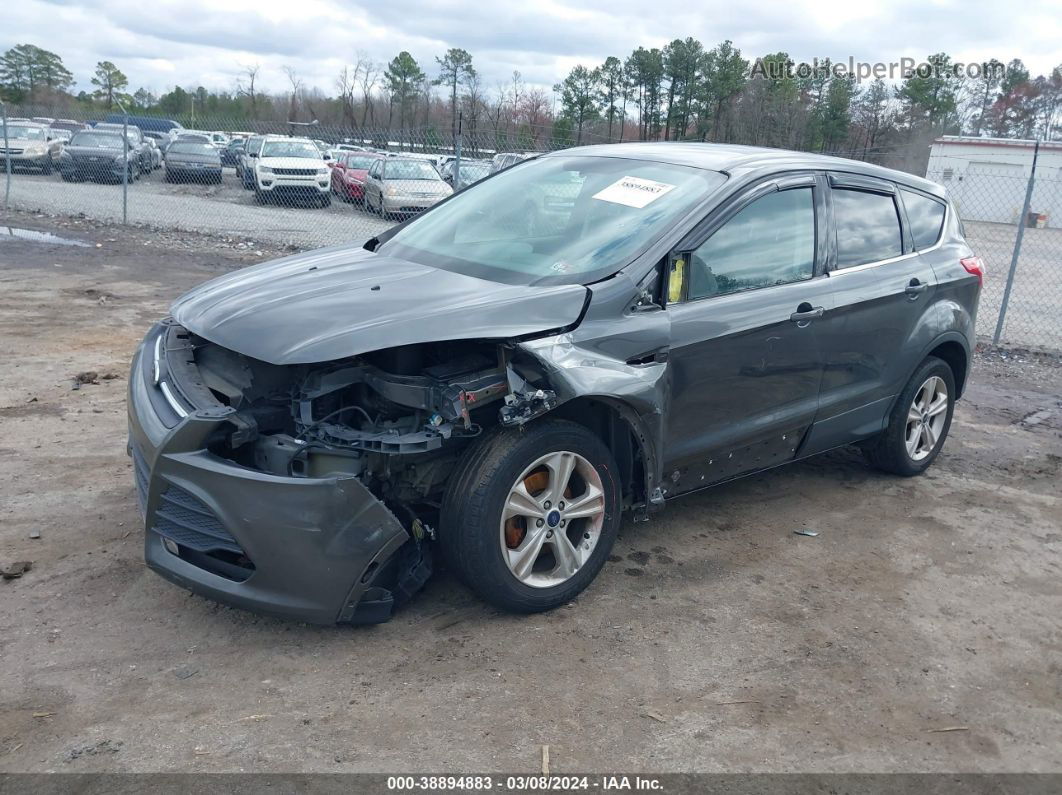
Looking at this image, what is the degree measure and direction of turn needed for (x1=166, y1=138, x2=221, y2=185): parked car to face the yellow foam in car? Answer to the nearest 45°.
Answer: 0° — it already faces it

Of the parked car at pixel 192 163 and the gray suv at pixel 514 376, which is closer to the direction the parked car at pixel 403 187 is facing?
the gray suv

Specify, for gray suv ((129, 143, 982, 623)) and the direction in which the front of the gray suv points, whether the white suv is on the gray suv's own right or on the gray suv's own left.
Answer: on the gray suv's own right

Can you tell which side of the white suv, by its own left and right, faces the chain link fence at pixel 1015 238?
front

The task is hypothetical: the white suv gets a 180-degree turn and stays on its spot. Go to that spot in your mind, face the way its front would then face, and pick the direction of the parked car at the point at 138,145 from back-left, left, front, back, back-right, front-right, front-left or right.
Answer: front-left

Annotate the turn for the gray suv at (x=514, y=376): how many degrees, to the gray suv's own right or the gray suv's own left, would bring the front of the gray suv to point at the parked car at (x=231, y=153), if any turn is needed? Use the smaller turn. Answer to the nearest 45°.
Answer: approximately 135° to the gray suv's own right

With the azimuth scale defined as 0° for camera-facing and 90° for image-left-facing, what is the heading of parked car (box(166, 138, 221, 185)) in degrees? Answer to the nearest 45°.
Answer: approximately 0°

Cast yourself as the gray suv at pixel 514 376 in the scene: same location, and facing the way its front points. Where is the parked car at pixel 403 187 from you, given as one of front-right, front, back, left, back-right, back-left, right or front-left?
back-right

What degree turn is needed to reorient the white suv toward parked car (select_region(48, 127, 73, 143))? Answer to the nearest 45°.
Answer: approximately 135° to its right

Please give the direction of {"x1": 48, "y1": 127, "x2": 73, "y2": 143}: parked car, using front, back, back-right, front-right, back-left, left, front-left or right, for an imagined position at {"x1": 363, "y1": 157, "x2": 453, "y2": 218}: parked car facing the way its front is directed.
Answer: back

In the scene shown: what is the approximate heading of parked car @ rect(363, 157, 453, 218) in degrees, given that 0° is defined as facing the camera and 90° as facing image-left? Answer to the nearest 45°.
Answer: approximately 315°

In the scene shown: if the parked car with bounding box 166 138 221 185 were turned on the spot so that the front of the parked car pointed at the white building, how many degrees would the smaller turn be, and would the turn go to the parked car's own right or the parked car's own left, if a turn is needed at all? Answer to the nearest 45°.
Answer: approximately 90° to the parked car's own left

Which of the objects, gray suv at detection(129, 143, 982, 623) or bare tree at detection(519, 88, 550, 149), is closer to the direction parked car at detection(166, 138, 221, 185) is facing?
the gray suv

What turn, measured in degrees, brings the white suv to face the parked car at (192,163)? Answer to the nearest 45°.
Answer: approximately 135° to its right

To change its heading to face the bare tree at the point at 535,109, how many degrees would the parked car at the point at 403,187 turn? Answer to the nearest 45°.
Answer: approximately 135° to its left
